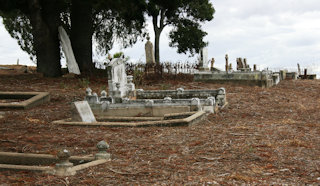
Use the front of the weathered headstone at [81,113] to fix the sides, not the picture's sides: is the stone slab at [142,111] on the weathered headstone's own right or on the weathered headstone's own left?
on the weathered headstone's own left

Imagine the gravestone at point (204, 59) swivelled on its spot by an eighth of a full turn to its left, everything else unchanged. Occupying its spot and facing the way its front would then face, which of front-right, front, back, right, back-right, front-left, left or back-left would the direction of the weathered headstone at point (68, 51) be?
back-right

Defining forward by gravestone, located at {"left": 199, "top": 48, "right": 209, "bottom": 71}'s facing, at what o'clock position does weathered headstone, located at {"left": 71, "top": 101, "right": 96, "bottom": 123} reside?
The weathered headstone is roughly at 2 o'clock from the gravestone.

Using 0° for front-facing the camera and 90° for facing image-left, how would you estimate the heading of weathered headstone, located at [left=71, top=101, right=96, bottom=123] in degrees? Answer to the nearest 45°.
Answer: approximately 315°

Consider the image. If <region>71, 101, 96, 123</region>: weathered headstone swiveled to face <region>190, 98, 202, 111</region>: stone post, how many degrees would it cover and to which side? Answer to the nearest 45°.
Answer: approximately 45° to its left

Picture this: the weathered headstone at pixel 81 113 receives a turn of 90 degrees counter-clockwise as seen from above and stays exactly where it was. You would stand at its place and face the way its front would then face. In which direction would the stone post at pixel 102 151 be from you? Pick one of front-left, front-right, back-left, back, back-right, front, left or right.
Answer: back-right

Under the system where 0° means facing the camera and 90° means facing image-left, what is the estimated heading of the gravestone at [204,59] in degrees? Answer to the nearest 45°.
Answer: approximately 315°

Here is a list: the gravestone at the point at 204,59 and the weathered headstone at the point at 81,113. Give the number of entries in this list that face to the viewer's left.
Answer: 0

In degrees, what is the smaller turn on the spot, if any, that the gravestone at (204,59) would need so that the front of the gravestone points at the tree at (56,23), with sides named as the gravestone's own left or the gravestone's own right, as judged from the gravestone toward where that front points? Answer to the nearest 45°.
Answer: approximately 90° to the gravestone's own right
